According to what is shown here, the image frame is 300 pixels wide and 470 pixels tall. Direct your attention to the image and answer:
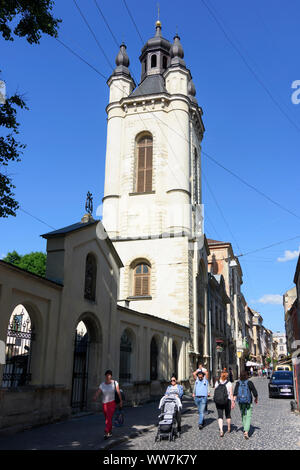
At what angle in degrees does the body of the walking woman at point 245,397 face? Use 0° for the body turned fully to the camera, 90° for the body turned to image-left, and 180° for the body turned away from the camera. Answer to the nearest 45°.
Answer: approximately 180°

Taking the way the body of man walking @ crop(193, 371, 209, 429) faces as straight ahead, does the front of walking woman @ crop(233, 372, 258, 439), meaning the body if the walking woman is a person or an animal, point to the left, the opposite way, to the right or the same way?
the opposite way

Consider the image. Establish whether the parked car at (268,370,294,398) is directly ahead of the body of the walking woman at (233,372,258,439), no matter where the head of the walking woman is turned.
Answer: yes

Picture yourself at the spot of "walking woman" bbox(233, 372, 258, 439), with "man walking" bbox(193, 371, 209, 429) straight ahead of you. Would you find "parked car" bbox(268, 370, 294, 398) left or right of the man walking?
right

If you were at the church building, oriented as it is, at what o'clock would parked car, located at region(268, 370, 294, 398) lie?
The parked car is roughly at 11 o'clock from the church building.

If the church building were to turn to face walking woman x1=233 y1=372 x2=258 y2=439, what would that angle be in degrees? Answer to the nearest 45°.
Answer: approximately 45° to its right

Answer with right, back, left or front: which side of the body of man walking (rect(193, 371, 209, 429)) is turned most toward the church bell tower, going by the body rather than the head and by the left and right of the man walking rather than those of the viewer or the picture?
back

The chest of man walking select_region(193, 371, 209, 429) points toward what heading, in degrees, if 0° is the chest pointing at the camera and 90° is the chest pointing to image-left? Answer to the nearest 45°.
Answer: approximately 0°

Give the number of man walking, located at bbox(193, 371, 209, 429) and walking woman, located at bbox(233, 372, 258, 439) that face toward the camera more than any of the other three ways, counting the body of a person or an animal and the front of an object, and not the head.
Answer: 1

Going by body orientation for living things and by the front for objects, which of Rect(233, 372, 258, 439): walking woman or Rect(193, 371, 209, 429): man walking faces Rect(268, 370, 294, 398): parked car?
the walking woman
